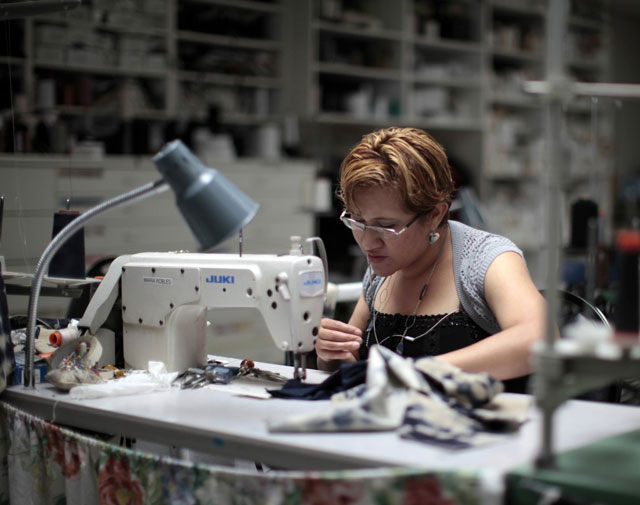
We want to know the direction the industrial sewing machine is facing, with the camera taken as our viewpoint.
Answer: facing away from the viewer and to the right of the viewer

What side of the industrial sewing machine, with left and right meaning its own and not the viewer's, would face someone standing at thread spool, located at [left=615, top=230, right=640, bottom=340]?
right

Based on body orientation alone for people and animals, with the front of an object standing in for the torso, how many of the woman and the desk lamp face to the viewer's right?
1

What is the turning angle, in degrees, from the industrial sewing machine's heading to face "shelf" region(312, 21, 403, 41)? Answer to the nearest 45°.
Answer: approximately 45° to its left

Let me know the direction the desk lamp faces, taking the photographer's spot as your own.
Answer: facing to the right of the viewer

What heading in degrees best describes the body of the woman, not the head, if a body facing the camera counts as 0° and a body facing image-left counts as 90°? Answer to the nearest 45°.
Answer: approximately 45°

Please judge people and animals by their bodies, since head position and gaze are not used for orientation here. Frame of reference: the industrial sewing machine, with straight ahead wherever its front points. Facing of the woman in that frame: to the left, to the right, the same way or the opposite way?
the opposite way

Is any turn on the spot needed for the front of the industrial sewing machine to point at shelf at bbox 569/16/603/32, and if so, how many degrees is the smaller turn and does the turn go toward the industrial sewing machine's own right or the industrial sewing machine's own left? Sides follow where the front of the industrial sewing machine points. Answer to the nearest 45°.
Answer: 0° — it already faces it
